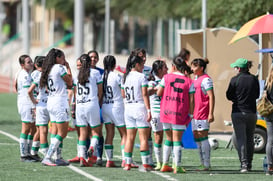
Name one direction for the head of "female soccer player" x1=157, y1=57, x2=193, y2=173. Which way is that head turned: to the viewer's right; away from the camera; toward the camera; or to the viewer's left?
away from the camera

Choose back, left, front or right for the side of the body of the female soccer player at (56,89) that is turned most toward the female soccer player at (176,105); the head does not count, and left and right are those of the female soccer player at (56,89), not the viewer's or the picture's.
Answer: right

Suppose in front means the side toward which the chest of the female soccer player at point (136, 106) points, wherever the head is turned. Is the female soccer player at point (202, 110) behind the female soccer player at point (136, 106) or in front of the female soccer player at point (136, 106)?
in front

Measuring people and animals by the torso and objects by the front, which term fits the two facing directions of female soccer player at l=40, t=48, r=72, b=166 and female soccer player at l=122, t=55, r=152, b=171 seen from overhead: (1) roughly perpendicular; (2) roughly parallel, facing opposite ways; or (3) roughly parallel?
roughly parallel

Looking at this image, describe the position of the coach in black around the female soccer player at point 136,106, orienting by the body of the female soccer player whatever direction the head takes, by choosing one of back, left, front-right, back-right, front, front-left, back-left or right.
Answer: front-right

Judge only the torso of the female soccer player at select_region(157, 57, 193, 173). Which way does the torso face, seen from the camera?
away from the camera

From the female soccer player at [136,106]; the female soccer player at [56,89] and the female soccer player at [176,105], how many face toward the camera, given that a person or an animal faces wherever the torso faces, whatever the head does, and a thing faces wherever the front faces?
0

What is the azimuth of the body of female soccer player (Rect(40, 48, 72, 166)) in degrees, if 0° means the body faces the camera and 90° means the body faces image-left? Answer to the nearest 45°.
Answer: approximately 225°

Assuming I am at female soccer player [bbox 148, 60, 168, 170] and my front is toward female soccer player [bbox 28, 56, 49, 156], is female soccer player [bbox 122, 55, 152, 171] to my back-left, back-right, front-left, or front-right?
front-left

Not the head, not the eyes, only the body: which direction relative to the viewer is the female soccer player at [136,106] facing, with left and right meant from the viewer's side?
facing away from the viewer and to the right of the viewer

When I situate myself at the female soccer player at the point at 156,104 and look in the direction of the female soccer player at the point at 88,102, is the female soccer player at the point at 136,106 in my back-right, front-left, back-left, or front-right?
front-left

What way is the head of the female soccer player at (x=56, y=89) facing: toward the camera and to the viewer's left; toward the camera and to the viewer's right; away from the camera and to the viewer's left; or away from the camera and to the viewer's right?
away from the camera and to the viewer's right
